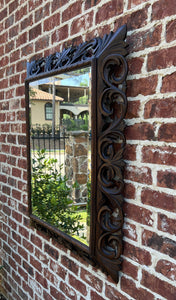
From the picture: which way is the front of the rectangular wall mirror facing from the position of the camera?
facing the viewer and to the left of the viewer
